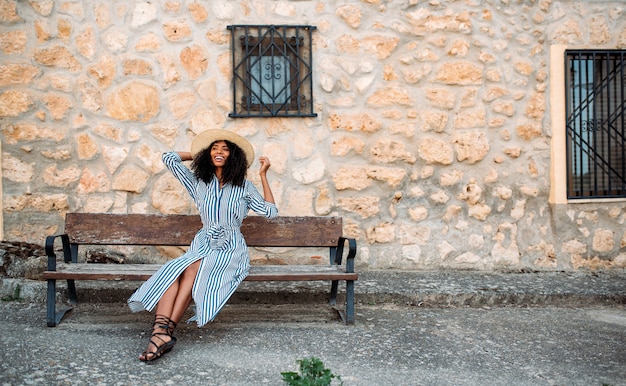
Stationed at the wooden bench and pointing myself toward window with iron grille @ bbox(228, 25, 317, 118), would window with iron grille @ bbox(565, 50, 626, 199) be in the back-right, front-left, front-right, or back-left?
front-right

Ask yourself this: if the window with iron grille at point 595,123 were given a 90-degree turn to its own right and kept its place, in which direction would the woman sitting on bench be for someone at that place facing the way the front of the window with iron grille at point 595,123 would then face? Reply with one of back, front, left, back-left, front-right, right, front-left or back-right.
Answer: front-left

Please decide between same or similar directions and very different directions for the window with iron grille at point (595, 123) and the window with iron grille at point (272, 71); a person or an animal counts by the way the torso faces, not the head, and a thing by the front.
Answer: same or similar directions

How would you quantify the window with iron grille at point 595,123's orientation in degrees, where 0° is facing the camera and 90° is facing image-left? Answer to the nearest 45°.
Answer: approximately 0°

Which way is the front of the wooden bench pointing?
toward the camera

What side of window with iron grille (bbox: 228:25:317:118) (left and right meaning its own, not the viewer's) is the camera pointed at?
front

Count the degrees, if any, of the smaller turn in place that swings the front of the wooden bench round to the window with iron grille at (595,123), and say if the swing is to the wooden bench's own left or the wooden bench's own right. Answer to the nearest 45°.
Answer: approximately 90° to the wooden bench's own left

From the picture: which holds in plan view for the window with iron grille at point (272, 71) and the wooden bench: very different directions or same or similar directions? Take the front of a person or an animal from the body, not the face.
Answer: same or similar directions

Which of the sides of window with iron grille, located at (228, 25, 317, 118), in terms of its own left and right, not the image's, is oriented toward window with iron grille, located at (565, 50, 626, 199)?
left

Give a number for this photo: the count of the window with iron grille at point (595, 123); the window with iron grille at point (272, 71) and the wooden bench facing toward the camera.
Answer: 3
